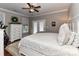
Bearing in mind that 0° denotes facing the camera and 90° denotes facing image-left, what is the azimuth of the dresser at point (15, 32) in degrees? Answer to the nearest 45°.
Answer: approximately 315°
